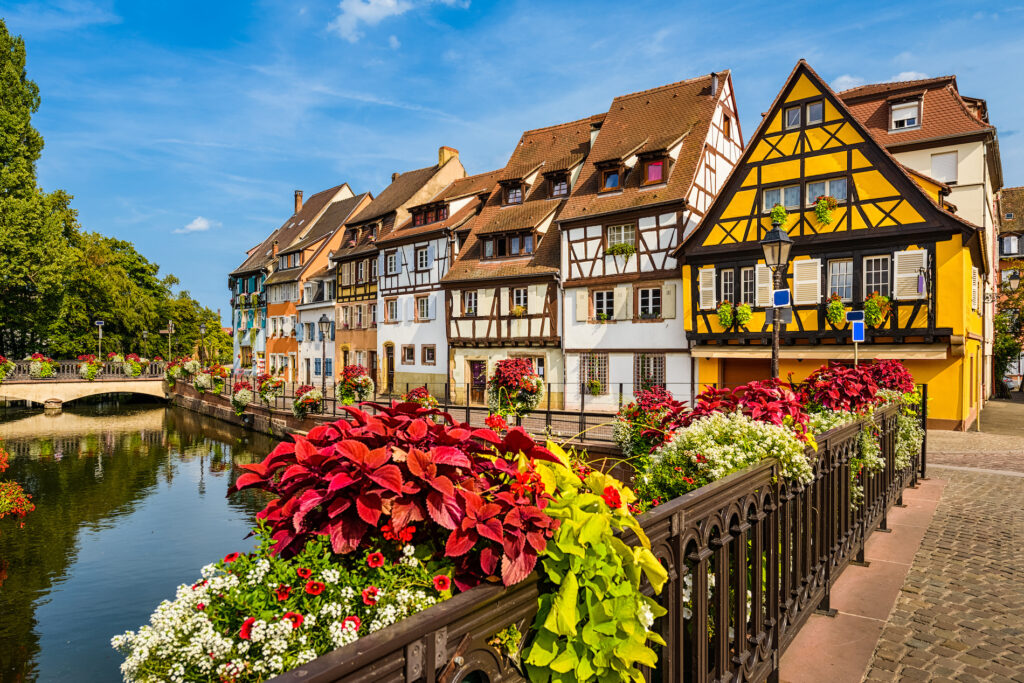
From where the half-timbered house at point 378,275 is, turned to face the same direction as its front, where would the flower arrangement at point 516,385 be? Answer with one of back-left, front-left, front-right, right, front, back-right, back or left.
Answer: front-left

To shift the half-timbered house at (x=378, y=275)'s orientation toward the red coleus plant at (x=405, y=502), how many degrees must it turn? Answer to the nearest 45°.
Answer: approximately 45° to its left

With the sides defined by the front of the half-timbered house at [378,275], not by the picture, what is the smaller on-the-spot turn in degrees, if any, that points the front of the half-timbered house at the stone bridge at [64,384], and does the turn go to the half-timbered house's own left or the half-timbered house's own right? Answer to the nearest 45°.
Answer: approximately 45° to the half-timbered house's own right

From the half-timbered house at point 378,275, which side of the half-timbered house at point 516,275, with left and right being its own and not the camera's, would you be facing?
right

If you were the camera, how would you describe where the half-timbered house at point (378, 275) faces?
facing the viewer and to the left of the viewer

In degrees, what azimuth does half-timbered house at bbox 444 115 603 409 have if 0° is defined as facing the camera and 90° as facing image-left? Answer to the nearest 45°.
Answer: approximately 45°

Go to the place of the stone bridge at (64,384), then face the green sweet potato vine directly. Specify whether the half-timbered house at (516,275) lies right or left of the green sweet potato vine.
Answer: left

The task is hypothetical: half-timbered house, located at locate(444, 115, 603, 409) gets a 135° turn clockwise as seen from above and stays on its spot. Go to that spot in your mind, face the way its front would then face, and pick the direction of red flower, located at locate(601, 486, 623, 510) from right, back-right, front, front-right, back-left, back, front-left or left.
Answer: back

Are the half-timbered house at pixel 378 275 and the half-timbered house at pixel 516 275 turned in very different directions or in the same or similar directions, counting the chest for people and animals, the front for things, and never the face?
same or similar directions
